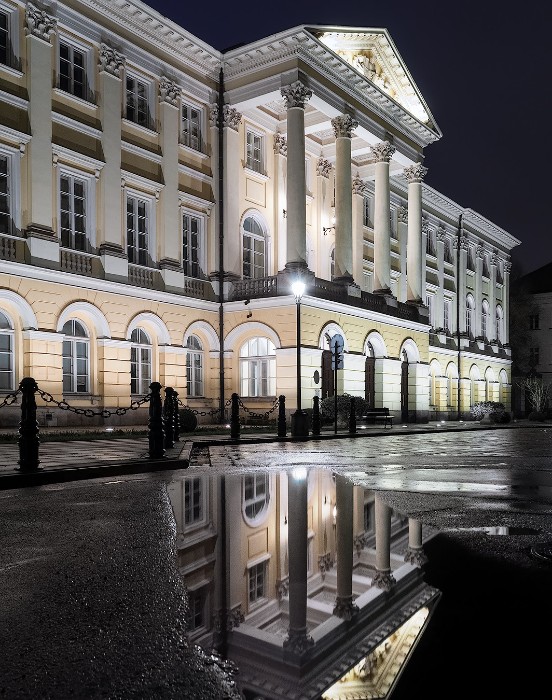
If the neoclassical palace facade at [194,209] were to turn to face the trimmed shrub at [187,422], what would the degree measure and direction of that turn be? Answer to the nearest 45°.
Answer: approximately 45° to its right

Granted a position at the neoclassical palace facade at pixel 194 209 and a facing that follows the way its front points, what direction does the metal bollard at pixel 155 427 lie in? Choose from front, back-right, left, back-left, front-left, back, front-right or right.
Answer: front-right

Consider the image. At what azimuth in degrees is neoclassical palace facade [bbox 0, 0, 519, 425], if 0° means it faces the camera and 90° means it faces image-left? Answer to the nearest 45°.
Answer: approximately 315°

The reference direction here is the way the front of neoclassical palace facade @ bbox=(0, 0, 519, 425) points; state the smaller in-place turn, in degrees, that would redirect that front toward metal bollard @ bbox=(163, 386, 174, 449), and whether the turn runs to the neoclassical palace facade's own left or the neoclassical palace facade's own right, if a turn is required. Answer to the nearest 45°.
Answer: approximately 45° to the neoclassical palace facade's own right

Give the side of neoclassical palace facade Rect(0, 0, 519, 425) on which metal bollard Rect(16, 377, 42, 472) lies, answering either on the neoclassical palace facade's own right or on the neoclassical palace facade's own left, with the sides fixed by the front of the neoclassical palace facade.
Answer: on the neoclassical palace facade's own right
